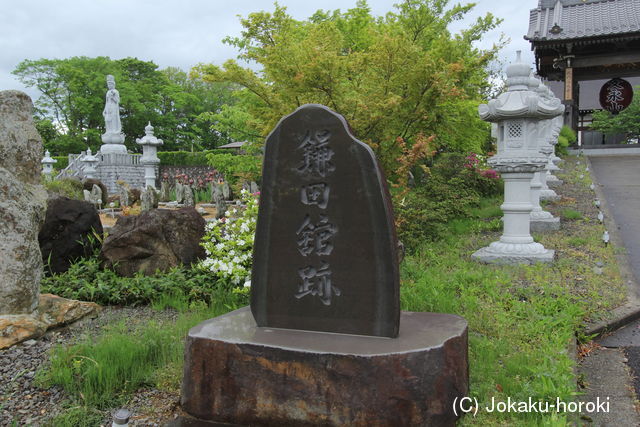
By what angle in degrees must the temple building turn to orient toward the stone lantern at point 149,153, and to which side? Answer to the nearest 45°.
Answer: approximately 45° to its right

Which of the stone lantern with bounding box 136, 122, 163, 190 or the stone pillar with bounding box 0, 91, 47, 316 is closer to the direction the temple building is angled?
the stone pillar

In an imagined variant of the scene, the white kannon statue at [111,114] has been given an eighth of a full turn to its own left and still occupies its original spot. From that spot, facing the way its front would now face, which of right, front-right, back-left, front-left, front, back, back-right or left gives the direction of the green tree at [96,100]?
back

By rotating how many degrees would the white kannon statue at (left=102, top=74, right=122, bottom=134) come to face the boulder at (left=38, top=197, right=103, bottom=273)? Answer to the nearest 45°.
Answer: approximately 45° to its left

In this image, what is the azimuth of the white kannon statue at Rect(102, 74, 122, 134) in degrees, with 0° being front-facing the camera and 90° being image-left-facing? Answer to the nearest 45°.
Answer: approximately 45°

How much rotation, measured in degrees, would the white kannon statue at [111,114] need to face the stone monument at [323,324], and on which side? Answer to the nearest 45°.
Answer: approximately 45° to its left

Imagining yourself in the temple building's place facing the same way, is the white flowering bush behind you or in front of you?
in front

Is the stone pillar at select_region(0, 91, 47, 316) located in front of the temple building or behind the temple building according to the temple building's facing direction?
in front

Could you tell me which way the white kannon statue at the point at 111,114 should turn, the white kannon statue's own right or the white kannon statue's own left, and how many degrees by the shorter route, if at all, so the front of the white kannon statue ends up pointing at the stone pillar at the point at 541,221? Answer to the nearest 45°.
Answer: approximately 45° to the white kannon statue's own left

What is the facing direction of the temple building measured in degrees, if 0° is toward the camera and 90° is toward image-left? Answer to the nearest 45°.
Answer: approximately 0°

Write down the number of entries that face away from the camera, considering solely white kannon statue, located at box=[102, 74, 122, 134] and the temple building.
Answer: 0
